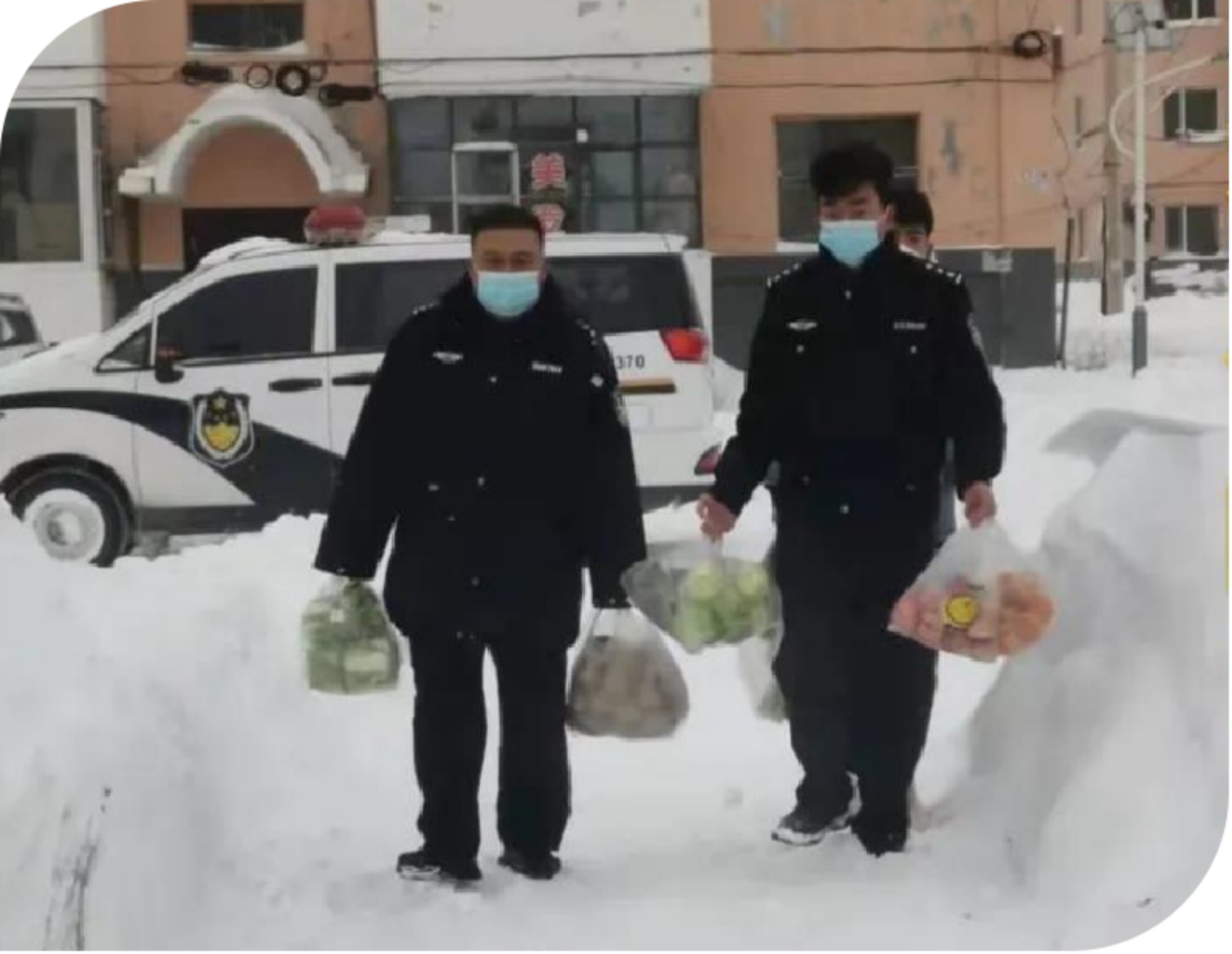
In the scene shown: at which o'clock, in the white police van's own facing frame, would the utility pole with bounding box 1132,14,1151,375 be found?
The utility pole is roughly at 6 o'clock from the white police van.

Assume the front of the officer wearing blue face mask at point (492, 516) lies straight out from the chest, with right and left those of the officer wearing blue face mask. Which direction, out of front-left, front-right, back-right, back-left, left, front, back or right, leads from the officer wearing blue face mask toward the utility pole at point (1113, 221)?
left

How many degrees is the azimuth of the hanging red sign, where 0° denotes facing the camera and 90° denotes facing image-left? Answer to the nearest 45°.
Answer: approximately 0°

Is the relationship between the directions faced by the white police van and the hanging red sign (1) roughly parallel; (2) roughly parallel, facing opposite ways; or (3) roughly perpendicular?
roughly perpendicular

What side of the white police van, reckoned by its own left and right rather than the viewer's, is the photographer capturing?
left

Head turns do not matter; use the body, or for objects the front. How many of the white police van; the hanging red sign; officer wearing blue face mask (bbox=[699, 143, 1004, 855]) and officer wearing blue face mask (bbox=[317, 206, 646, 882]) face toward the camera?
3

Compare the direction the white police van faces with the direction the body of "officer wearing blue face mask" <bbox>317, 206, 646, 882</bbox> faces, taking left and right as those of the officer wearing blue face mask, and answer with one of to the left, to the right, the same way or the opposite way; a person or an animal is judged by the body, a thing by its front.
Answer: to the right

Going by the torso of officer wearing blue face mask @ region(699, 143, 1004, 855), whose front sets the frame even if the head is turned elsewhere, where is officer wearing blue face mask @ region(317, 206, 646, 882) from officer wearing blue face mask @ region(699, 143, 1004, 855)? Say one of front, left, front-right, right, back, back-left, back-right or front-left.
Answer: right
